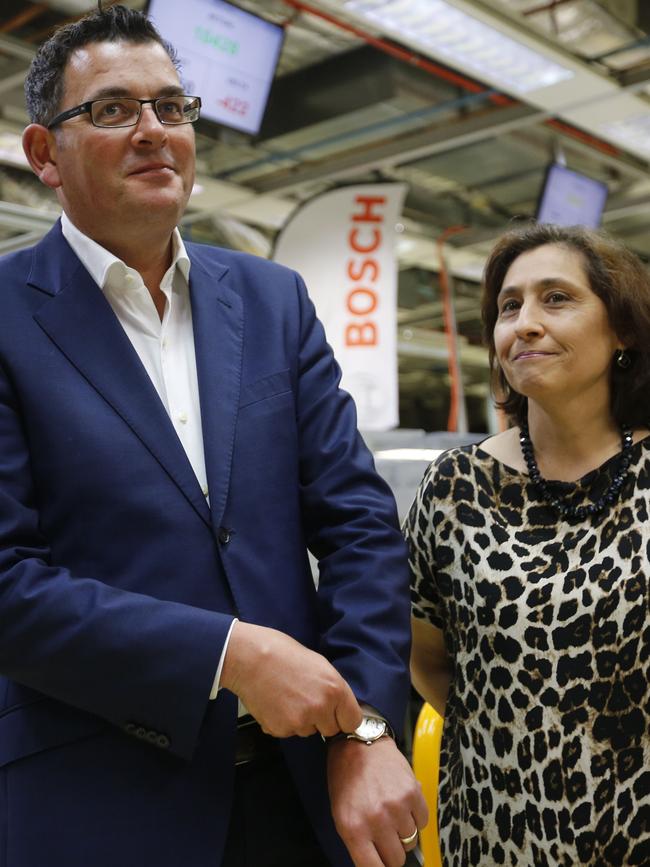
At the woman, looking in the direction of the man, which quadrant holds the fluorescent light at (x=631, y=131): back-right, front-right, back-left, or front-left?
back-right

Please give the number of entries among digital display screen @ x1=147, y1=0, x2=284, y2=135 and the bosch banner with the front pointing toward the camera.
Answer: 2

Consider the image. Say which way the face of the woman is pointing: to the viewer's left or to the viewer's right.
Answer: to the viewer's left

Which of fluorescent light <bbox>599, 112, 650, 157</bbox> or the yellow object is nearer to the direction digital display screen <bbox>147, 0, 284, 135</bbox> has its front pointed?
the yellow object

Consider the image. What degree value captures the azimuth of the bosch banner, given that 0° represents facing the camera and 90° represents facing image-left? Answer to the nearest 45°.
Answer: approximately 0°

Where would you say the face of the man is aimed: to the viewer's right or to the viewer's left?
to the viewer's right

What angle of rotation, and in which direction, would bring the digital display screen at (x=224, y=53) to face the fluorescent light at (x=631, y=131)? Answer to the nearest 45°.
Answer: approximately 135° to its left

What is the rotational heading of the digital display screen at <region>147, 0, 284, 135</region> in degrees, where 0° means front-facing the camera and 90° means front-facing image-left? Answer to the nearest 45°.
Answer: approximately 0°

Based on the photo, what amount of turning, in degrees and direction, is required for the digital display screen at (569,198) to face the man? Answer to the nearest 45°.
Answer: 0° — it already faces them
